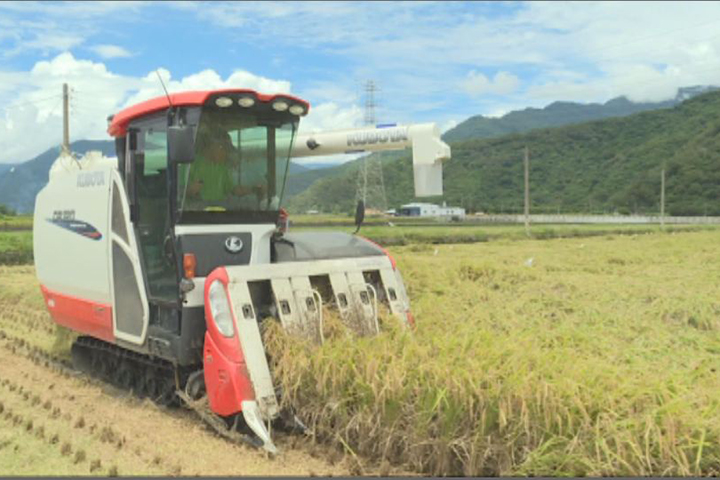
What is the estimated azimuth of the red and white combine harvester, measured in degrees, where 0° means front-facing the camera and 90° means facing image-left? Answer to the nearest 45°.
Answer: approximately 315°
